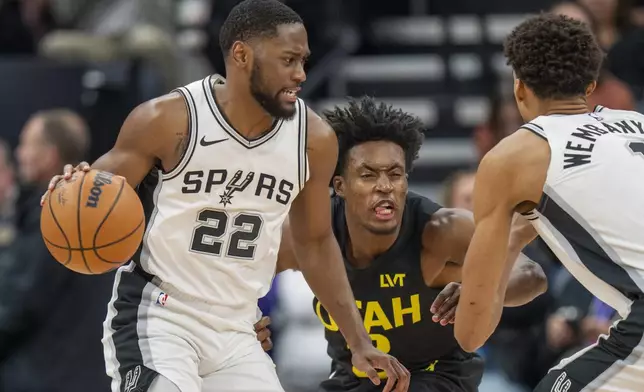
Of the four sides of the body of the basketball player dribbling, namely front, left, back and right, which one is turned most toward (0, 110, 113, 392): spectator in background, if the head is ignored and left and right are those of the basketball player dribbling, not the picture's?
back

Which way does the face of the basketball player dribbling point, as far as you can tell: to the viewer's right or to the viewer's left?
to the viewer's right
